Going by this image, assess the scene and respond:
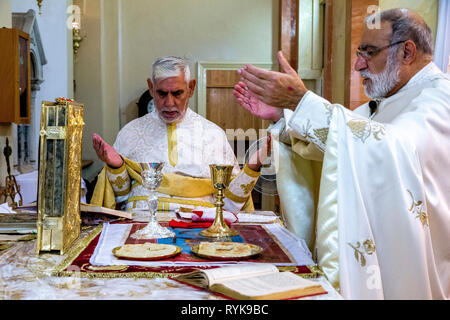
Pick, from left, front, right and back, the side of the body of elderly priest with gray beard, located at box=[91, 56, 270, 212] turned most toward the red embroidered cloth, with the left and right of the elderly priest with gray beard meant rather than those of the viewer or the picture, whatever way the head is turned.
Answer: front

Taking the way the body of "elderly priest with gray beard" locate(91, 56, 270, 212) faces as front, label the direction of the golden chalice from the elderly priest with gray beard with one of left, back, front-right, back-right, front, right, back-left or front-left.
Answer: front

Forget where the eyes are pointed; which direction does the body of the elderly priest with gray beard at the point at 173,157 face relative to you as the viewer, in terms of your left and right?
facing the viewer

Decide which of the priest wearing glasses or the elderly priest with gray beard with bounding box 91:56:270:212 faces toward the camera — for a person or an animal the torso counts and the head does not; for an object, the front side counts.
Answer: the elderly priest with gray beard

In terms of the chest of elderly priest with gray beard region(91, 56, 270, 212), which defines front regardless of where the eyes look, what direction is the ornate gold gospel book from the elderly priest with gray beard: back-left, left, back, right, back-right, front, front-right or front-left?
front

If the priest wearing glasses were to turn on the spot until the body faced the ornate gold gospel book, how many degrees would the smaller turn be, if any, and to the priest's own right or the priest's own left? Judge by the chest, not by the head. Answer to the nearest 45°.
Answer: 0° — they already face it

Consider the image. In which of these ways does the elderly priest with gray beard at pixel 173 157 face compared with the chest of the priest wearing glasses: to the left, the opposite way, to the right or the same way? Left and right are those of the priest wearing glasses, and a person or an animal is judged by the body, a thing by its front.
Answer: to the left

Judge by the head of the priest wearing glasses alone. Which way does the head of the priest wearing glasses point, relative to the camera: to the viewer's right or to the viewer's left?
to the viewer's left

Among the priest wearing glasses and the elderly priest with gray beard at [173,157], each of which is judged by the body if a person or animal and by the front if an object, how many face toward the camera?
1

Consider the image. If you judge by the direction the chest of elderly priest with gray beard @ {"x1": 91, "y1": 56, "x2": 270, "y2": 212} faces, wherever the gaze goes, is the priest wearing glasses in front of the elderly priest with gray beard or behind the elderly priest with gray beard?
in front

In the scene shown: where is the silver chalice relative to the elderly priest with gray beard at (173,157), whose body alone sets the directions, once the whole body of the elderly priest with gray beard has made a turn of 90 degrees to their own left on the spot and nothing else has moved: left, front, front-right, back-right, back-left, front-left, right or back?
right

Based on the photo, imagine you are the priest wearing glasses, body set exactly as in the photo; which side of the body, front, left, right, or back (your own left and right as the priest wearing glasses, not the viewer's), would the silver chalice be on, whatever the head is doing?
front

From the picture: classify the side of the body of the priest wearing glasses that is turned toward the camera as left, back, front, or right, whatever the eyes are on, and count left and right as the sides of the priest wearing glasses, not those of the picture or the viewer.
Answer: left

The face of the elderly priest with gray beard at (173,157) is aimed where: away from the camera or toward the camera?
toward the camera

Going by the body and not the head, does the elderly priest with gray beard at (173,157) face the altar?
yes
